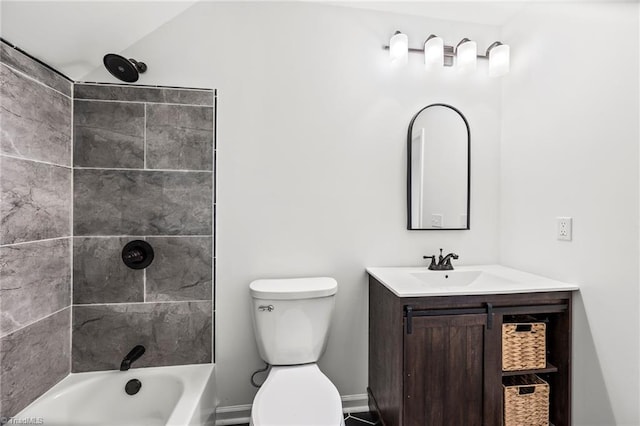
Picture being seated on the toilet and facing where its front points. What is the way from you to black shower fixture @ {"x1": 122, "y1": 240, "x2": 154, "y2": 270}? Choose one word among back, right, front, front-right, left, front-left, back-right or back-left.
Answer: right

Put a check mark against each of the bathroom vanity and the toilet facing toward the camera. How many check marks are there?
2

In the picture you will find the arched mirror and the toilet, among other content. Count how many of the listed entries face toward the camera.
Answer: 2

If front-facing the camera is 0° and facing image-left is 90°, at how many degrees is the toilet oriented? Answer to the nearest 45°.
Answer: approximately 0°

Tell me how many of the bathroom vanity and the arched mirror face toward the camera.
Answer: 2

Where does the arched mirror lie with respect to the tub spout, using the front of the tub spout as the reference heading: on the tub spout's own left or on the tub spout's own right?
on the tub spout's own left

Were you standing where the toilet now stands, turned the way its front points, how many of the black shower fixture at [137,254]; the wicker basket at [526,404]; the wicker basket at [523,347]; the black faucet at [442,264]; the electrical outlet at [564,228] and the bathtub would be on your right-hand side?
2
